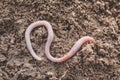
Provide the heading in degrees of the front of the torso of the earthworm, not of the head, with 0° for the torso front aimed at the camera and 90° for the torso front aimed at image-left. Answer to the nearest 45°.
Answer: approximately 270°
